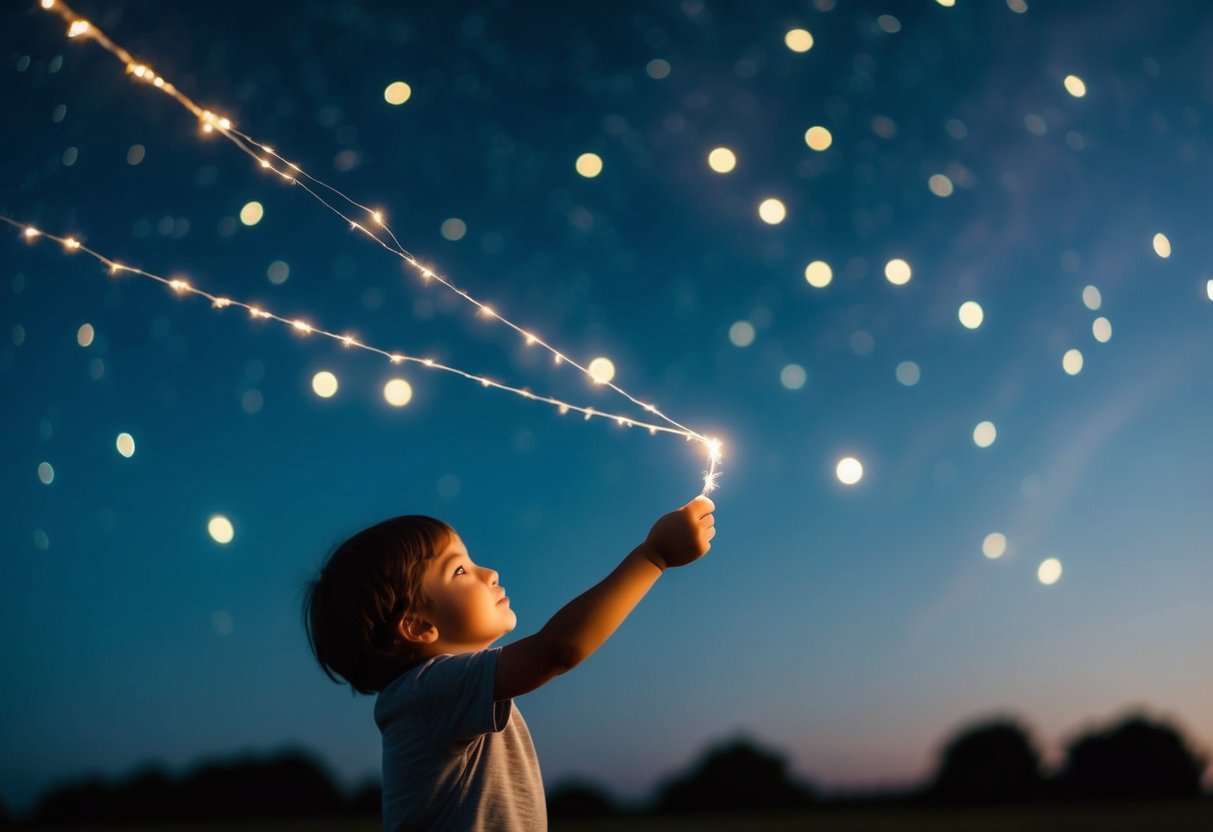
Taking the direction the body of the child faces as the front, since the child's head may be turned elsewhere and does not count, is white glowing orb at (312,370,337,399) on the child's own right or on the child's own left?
on the child's own left

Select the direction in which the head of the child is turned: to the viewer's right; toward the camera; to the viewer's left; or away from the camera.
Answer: to the viewer's right

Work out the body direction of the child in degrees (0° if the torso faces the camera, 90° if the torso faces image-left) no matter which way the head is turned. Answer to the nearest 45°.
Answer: approximately 270°

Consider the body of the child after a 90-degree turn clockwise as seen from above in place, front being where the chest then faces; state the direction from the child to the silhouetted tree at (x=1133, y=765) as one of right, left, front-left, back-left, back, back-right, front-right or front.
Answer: back-left

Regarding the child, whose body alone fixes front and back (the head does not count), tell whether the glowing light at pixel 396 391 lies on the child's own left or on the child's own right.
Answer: on the child's own left
